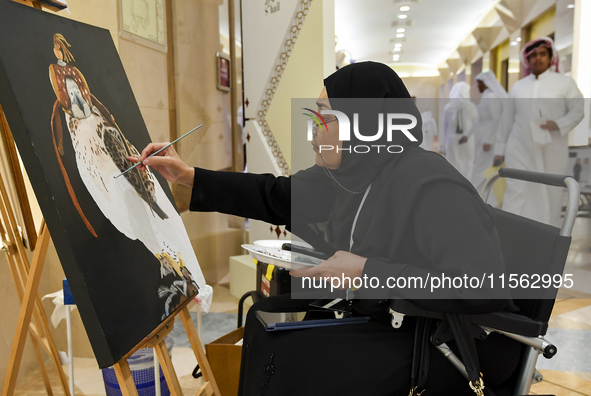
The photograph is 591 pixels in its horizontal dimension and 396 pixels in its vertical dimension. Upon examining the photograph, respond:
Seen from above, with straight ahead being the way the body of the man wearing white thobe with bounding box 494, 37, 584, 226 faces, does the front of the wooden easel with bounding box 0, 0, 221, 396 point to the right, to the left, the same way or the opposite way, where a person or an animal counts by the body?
to the left

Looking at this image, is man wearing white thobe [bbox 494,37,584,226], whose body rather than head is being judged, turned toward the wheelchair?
yes

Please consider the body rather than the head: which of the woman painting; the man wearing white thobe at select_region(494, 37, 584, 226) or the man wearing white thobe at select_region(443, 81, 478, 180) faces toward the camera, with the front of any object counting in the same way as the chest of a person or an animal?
the man wearing white thobe at select_region(494, 37, 584, 226)

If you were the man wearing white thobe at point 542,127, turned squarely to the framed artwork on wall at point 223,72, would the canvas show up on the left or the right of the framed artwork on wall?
left

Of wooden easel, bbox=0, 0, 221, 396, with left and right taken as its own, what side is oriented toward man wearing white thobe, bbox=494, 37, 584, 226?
left

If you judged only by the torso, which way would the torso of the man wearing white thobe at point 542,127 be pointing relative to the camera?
toward the camera

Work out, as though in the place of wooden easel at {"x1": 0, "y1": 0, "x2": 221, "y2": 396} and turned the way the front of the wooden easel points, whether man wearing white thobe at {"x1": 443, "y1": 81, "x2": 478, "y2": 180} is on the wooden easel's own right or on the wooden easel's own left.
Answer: on the wooden easel's own left

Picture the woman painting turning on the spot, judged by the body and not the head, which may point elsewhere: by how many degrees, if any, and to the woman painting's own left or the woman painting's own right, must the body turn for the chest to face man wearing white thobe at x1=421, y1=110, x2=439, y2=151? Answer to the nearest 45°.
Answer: approximately 90° to the woman painting's own right

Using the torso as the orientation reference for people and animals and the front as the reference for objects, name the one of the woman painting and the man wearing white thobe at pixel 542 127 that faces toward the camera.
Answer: the man wearing white thobe

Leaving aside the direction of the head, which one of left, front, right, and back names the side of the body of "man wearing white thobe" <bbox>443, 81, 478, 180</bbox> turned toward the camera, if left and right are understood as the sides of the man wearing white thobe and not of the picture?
back

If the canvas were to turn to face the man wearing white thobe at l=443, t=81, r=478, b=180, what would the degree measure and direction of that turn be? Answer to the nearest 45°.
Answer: approximately 90° to its left

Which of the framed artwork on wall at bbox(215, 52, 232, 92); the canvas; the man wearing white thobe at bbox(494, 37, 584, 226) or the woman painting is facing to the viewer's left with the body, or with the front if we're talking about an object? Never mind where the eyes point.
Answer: the woman painting

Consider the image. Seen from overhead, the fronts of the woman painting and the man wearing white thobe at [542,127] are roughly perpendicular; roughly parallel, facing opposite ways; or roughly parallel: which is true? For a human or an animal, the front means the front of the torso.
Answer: roughly perpendicular

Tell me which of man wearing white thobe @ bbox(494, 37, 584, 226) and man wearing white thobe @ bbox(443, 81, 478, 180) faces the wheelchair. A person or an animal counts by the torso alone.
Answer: man wearing white thobe @ bbox(494, 37, 584, 226)

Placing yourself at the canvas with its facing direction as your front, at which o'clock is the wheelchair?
The wheelchair is roughly at 11 o'clock from the canvas.

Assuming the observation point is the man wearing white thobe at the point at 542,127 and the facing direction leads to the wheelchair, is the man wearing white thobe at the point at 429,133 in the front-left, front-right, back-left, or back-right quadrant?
back-right

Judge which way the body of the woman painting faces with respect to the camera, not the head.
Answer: to the viewer's left
